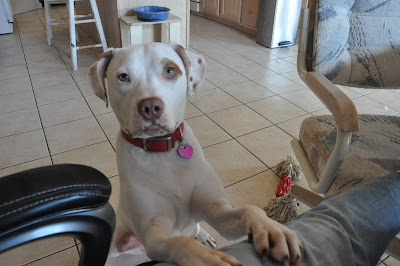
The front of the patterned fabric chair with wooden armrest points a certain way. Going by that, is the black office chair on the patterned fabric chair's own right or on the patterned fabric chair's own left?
on the patterned fabric chair's own right

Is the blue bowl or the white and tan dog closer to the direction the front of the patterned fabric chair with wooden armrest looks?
the white and tan dog

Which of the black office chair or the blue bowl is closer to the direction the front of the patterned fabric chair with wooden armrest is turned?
the black office chair

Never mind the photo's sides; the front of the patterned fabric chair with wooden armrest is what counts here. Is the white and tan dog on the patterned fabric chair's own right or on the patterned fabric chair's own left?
on the patterned fabric chair's own right

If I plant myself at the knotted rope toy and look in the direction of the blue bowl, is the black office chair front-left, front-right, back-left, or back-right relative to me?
back-left
